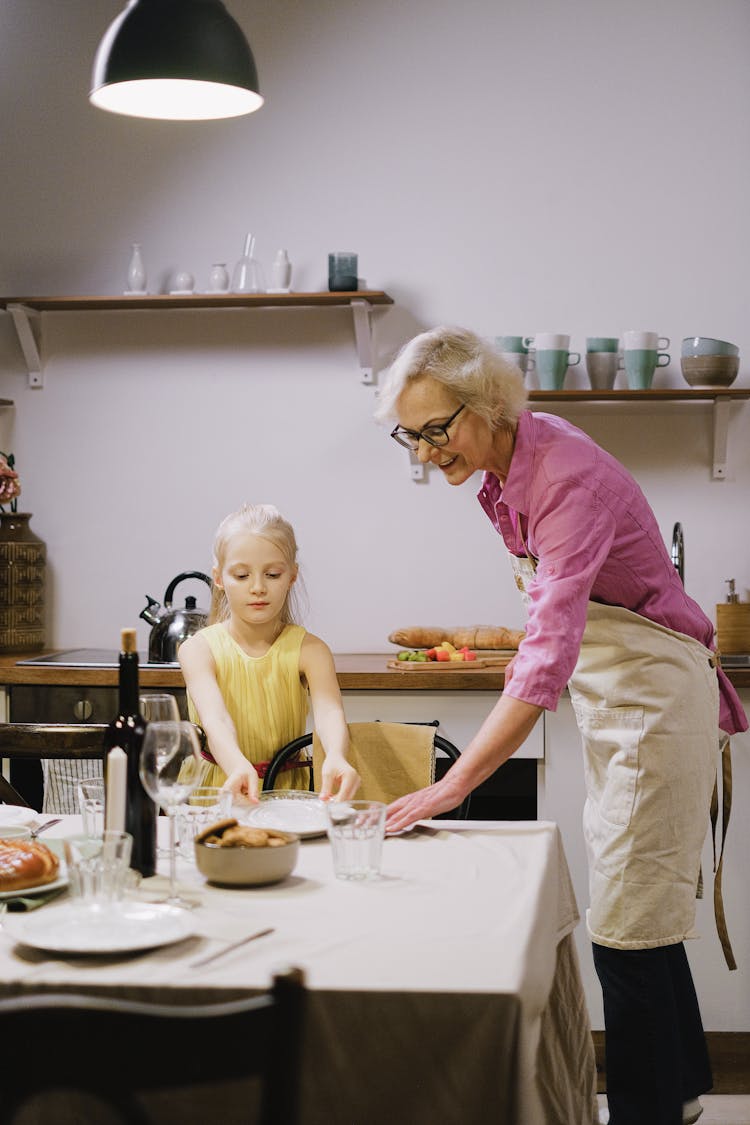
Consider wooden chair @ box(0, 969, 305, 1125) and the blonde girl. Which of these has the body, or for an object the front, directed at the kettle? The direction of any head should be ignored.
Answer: the wooden chair

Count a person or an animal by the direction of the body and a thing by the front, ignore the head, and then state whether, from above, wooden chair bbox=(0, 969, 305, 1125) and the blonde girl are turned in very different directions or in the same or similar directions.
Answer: very different directions

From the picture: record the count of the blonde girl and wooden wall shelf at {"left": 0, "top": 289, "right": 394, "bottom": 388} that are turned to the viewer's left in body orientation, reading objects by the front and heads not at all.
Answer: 0

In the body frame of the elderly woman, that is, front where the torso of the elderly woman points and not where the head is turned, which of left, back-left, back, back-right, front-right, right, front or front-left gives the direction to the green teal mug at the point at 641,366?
right

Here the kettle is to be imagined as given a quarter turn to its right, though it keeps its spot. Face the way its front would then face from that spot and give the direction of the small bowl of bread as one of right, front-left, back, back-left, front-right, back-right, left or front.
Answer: back

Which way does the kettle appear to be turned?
to the viewer's left

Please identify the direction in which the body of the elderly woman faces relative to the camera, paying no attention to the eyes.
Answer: to the viewer's left

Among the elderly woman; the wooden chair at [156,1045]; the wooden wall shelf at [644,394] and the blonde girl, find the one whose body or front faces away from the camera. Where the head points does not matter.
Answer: the wooden chair

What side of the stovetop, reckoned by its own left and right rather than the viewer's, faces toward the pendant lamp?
front

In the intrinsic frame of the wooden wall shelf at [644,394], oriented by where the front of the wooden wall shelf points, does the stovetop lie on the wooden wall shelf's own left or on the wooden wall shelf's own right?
on the wooden wall shelf's own right

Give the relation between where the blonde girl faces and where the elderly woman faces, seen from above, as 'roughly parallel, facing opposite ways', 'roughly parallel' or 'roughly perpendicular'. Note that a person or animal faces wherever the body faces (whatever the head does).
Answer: roughly perpendicular

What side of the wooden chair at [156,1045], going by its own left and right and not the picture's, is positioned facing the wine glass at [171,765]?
front

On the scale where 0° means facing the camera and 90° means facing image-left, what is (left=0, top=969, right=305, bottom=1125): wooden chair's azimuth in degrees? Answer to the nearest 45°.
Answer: approximately 180°

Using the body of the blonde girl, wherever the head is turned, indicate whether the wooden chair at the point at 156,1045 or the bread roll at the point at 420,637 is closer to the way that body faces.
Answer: the wooden chair

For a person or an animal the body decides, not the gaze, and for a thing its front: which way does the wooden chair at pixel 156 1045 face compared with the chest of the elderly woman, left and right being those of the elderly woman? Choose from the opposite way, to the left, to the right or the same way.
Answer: to the right
